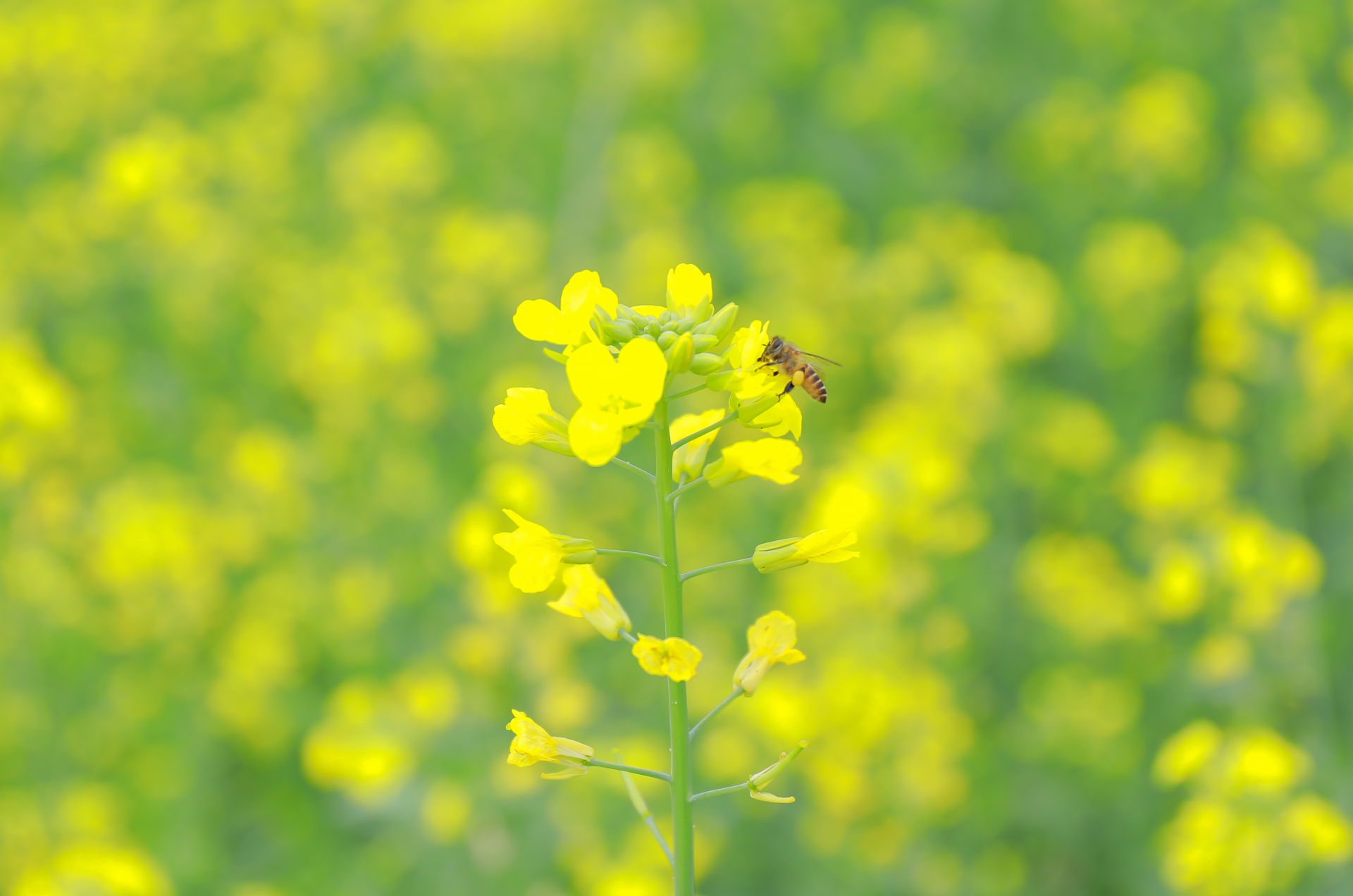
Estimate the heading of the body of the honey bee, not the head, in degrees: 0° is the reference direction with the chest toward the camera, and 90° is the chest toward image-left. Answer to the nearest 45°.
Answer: approximately 90°
